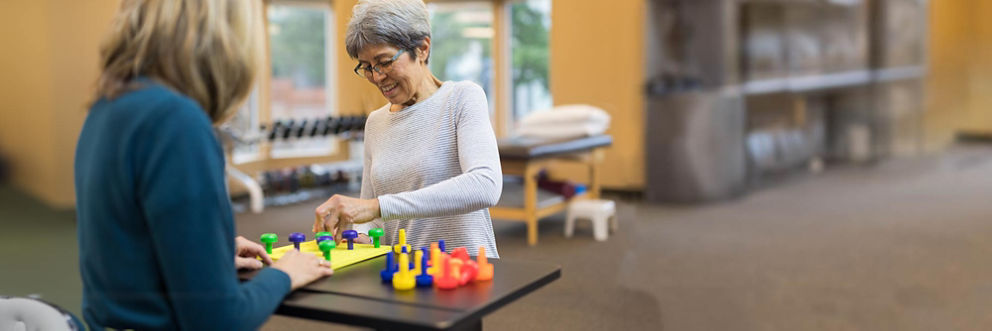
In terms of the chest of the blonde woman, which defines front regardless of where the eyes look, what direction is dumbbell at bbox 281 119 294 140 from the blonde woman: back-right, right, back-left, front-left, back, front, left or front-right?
front-left

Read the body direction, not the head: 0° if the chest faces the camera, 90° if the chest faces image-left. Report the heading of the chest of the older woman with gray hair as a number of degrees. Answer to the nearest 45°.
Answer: approximately 45°

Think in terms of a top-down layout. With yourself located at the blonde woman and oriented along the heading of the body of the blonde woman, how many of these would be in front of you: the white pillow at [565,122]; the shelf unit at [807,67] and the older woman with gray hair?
3

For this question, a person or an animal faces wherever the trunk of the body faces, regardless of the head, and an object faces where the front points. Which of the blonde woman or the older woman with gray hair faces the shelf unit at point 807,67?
the blonde woman

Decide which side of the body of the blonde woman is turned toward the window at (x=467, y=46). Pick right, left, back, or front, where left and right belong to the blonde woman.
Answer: front

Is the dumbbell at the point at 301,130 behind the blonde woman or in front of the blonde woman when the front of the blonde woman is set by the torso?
in front

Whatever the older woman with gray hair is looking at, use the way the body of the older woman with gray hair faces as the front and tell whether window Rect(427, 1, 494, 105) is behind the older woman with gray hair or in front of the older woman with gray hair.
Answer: behind

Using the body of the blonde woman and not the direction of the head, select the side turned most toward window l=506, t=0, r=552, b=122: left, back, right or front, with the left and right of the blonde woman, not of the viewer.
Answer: front

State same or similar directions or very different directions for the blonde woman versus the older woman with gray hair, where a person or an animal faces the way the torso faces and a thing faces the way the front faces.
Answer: very different directions

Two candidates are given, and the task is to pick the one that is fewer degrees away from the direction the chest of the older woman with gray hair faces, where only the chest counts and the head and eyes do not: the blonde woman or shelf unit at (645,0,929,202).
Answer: the blonde woman

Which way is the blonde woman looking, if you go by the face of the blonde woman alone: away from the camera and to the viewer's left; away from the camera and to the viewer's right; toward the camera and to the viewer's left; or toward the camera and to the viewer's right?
away from the camera and to the viewer's right

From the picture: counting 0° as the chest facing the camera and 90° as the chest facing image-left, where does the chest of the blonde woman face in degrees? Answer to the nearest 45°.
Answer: approximately 225°
